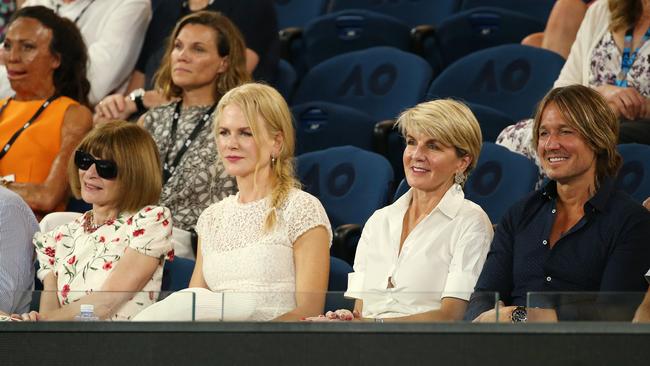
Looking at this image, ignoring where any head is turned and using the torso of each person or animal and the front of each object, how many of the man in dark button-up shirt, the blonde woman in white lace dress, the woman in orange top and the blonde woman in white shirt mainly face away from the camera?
0

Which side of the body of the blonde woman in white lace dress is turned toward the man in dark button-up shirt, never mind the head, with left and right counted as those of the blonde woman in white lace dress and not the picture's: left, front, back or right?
left

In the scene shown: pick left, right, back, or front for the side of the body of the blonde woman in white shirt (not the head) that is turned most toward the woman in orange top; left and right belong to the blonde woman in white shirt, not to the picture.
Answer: right

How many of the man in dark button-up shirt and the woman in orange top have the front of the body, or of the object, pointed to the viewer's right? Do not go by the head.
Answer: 0

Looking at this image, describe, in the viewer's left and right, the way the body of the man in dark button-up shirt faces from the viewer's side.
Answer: facing the viewer and to the left of the viewer

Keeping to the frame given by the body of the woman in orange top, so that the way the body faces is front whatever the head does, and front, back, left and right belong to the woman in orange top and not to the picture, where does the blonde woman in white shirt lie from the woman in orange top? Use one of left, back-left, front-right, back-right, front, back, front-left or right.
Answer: left

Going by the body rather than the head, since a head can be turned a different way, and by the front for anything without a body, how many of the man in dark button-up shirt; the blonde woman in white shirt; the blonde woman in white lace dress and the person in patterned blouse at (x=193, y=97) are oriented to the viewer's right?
0

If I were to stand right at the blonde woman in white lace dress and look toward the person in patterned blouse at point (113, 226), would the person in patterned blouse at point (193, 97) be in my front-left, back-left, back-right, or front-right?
front-right

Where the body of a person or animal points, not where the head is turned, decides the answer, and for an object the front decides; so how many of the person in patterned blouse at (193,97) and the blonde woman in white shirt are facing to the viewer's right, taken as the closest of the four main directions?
0

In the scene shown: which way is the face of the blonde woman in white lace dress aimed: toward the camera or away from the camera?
toward the camera

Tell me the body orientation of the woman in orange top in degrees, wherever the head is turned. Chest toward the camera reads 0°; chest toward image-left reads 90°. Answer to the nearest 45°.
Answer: approximately 45°

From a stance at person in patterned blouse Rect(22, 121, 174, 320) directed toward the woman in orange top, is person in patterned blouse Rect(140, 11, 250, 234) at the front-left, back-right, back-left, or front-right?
front-right
